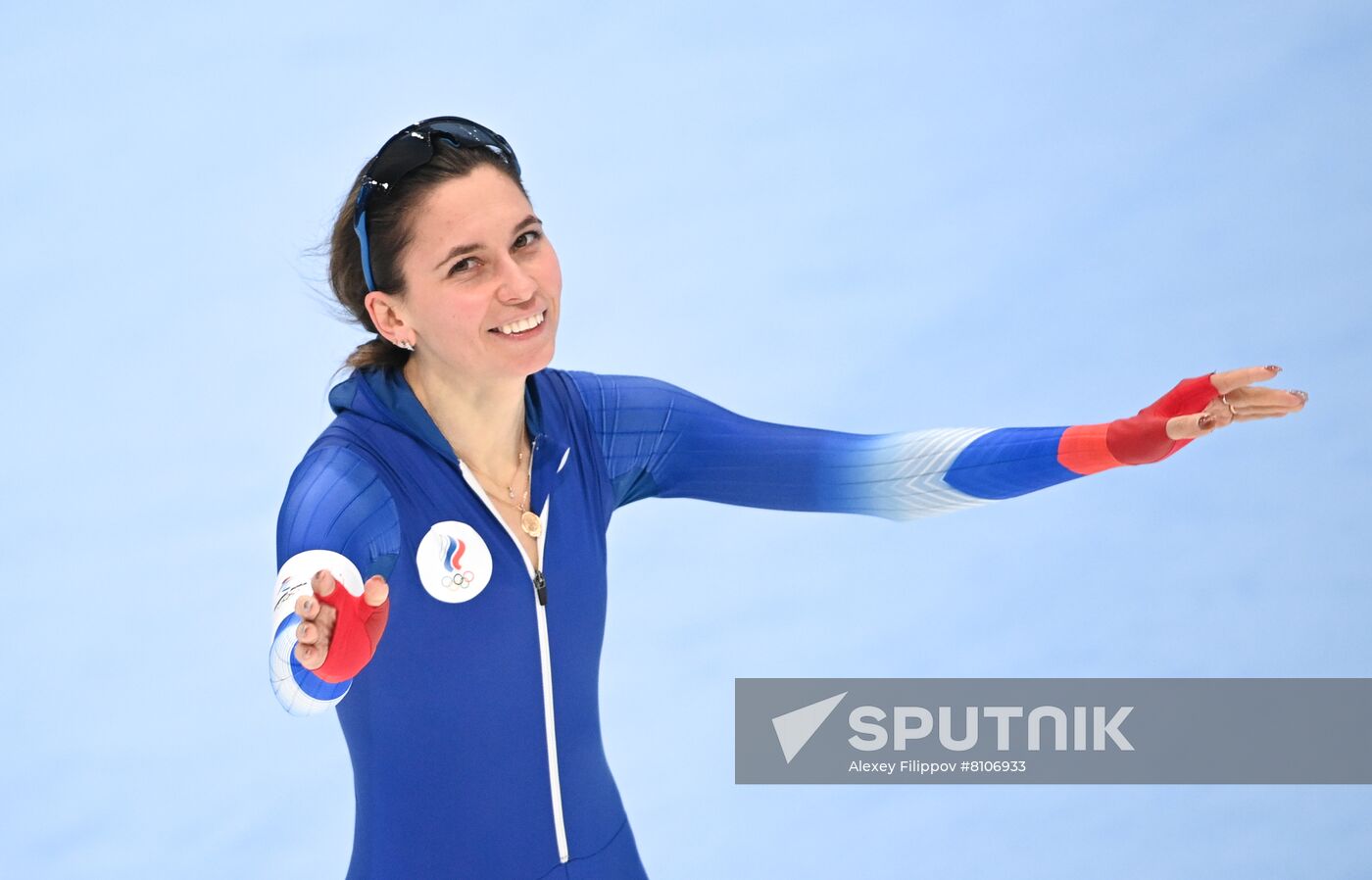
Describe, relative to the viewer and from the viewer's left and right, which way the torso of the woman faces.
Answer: facing the viewer and to the right of the viewer
